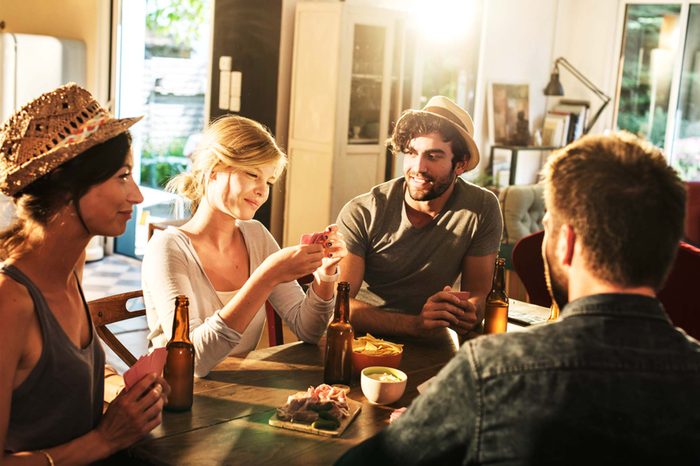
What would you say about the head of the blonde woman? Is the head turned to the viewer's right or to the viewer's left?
to the viewer's right

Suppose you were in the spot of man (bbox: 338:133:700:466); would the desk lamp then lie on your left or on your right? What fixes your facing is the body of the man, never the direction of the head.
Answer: on your right

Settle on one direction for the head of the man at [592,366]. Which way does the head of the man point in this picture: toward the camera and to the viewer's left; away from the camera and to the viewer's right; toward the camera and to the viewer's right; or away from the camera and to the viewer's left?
away from the camera and to the viewer's left

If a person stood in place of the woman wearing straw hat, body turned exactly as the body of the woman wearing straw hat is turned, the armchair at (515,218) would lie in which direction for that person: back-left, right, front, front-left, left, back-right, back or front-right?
front-left

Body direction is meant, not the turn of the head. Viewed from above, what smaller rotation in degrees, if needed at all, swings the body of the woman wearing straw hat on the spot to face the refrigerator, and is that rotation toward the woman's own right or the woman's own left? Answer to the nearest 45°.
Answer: approximately 90° to the woman's own left

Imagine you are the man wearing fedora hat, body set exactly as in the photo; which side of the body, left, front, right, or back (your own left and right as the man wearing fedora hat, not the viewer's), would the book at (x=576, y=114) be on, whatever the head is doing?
back

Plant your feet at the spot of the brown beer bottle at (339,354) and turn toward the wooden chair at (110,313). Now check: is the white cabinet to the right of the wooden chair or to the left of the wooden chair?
right

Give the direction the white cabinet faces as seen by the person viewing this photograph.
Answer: facing the viewer and to the right of the viewer

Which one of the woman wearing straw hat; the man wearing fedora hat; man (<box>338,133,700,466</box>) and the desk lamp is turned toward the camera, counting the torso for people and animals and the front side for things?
the man wearing fedora hat

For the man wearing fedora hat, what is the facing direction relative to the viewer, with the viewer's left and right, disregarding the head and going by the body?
facing the viewer

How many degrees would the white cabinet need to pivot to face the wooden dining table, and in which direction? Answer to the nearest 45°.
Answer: approximately 45° to its right

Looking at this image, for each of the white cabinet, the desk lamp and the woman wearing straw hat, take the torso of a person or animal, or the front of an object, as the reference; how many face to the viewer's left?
1

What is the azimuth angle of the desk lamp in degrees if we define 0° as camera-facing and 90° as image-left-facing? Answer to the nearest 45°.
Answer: approximately 90°

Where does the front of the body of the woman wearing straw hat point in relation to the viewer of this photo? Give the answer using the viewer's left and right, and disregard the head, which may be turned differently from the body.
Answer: facing to the right of the viewer

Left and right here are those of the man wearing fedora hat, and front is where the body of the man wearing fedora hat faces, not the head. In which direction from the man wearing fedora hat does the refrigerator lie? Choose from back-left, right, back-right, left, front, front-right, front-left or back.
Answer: back-right
